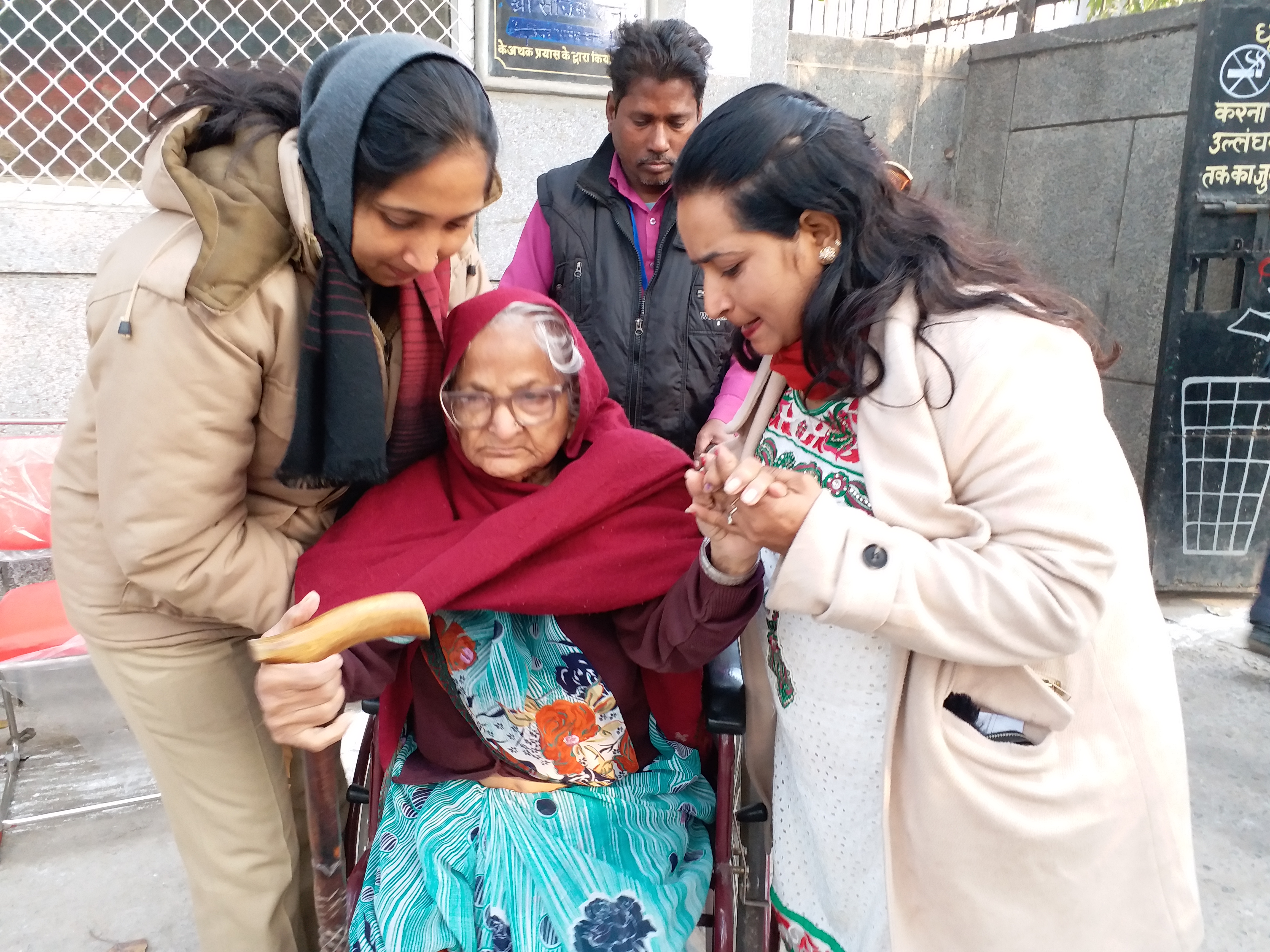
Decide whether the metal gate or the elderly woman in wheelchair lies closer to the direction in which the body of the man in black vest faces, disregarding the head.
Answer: the elderly woman in wheelchair

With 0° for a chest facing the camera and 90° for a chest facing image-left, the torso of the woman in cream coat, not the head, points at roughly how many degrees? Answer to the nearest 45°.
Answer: approximately 45°

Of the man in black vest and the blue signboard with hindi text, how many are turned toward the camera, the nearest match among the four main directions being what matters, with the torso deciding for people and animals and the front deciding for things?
2

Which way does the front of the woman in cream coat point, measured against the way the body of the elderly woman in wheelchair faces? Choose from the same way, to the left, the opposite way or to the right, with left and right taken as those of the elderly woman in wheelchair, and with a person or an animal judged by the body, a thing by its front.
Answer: to the right

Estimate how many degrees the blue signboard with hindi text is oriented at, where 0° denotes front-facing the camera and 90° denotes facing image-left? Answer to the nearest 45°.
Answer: approximately 0°

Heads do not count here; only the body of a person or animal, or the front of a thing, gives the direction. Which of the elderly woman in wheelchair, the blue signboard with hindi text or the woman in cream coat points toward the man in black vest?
the blue signboard with hindi text

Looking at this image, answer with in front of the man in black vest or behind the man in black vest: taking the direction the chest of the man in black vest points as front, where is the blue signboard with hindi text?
behind

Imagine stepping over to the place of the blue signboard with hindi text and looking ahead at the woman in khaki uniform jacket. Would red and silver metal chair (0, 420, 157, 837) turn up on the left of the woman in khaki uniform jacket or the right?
right

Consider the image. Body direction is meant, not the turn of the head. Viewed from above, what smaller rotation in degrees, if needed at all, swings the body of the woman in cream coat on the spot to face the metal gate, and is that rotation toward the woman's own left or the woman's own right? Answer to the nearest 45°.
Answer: approximately 135° to the woman's own right
